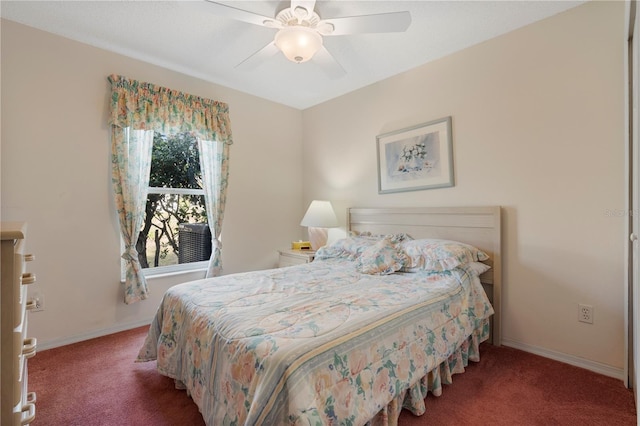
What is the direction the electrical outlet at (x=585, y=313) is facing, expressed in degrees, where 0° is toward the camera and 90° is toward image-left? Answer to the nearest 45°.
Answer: approximately 45°

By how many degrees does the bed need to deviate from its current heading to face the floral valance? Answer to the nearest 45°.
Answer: approximately 90° to its right

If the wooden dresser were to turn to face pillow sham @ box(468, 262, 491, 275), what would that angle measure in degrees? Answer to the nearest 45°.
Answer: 0° — it already faces it

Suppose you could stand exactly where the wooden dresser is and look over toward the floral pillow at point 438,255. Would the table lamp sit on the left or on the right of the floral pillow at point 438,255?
left

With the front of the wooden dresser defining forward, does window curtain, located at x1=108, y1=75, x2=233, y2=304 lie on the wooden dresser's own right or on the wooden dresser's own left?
on the wooden dresser's own left

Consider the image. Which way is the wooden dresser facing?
to the viewer's right

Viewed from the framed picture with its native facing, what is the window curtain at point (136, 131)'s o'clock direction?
The window curtain is roughly at 1 o'clock from the framed picture.

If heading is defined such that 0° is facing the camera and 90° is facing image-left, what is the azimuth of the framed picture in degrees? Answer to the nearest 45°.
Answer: approximately 45°

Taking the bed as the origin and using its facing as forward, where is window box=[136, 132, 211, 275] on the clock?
The window is roughly at 3 o'clock from the bed.
